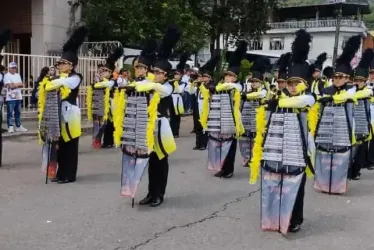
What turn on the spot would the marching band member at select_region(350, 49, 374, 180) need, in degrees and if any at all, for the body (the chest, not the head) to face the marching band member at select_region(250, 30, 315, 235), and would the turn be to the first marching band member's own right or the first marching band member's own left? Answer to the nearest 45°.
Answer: approximately 45° to the first marching band member's own left

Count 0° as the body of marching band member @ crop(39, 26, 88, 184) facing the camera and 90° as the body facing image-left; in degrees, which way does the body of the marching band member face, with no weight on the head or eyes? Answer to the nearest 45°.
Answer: approximately 45°

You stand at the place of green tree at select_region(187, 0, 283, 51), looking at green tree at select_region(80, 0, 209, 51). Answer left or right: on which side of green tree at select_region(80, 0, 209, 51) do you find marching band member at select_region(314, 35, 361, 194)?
left

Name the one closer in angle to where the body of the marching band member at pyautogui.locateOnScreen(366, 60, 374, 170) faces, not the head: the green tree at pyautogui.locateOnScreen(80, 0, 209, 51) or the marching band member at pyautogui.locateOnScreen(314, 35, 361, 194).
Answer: the marching band member

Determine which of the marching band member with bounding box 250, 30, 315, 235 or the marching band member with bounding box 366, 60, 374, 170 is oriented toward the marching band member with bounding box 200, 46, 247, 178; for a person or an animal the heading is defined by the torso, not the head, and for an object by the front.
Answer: the marching band member with bounding box 366, 60, 374, 170

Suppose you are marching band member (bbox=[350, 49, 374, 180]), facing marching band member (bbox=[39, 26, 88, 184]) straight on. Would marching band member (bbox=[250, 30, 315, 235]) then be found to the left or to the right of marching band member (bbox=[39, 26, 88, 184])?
left

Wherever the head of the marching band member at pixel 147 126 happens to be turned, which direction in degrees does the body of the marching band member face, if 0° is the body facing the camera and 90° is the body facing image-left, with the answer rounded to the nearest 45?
approximately 45°

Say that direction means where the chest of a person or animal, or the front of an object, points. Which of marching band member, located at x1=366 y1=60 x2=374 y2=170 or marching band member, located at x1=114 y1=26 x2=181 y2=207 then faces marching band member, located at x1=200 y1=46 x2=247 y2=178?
marching band member, located at x1=366 y1=60 x2=374 y2=170
